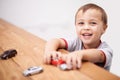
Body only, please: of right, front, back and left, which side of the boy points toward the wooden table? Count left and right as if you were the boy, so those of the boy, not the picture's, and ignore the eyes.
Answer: front

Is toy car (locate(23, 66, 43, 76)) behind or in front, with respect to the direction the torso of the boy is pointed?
in front

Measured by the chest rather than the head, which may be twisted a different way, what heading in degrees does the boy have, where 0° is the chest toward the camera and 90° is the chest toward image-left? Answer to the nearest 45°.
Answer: approximately 45°
